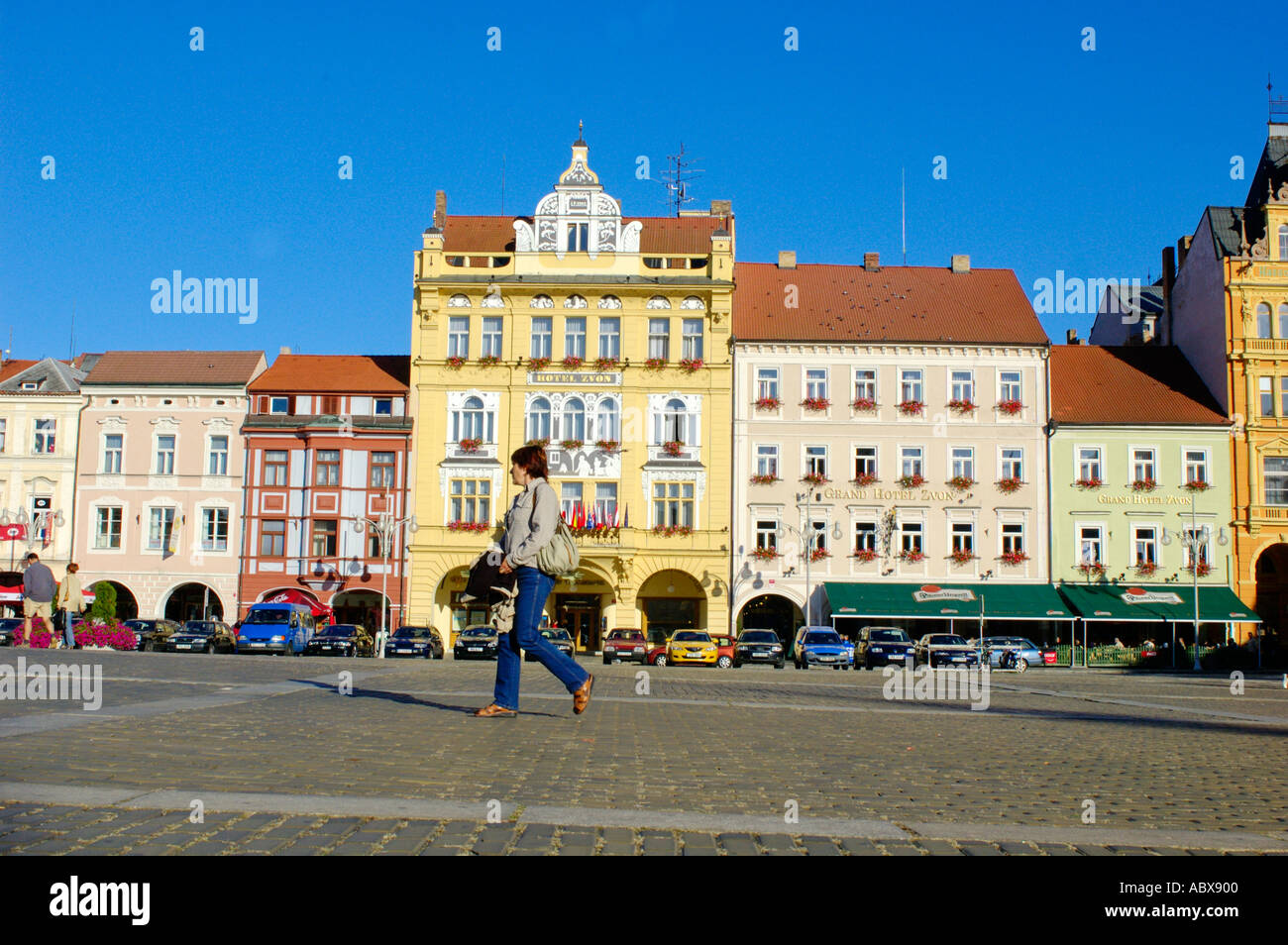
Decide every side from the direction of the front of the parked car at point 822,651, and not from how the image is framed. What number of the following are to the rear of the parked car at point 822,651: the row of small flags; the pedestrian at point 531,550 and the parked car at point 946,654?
1

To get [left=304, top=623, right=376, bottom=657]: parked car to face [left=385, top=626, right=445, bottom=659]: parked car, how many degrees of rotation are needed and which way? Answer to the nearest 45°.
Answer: approximately 135° to its left

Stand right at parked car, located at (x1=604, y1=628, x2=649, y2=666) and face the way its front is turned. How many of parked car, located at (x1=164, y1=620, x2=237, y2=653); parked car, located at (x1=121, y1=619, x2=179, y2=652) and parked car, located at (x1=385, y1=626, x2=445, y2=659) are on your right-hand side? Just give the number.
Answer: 3

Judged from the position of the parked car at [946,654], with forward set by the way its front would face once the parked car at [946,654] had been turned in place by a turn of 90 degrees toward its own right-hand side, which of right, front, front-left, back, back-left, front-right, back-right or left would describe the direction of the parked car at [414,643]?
front-right

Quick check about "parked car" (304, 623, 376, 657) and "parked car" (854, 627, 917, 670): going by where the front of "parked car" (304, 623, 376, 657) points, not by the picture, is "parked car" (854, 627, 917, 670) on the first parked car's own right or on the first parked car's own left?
on the first parked car's own left

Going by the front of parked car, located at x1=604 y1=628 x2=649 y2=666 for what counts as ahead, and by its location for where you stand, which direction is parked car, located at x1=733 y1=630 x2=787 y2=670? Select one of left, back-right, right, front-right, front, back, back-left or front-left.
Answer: left

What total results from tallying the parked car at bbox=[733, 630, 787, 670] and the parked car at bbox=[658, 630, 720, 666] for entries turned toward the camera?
2

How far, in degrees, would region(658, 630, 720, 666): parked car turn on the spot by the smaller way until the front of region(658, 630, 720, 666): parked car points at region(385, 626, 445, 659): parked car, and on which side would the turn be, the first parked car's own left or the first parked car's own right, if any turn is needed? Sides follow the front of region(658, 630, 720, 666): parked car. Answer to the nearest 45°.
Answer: approximately 90° to the first parked car's own right

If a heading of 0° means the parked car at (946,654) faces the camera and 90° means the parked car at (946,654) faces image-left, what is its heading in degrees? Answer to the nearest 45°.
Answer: approximately 315°
